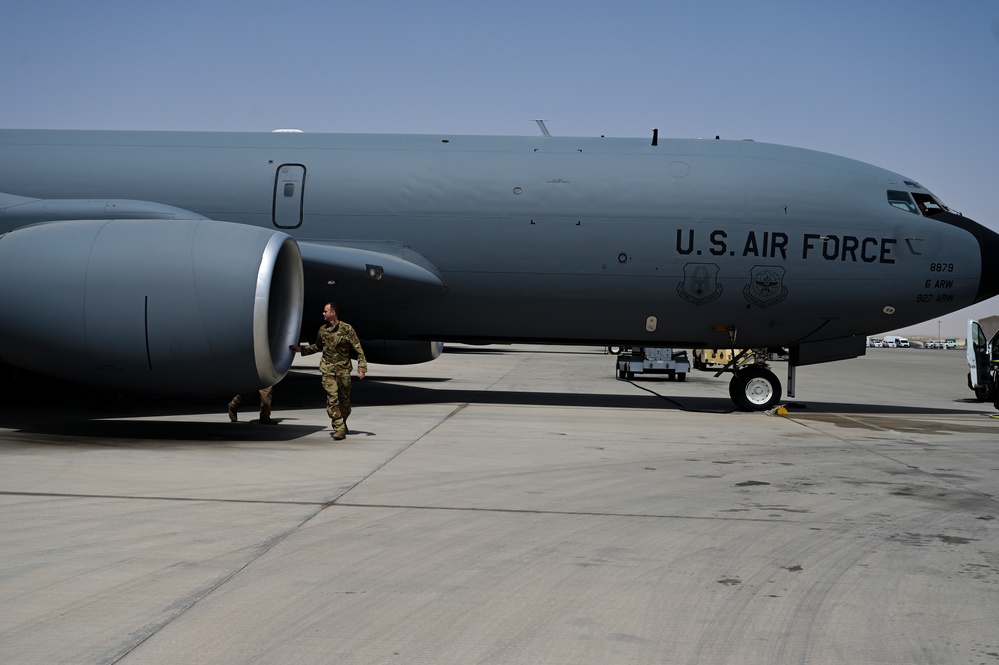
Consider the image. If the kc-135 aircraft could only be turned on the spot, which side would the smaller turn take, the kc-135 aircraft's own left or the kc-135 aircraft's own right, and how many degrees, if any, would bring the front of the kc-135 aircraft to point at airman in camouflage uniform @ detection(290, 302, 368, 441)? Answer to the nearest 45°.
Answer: approximately 135° to the kc-135 aircraft's own right

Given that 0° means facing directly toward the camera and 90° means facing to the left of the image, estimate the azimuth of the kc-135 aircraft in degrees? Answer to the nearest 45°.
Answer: approximately 270°
